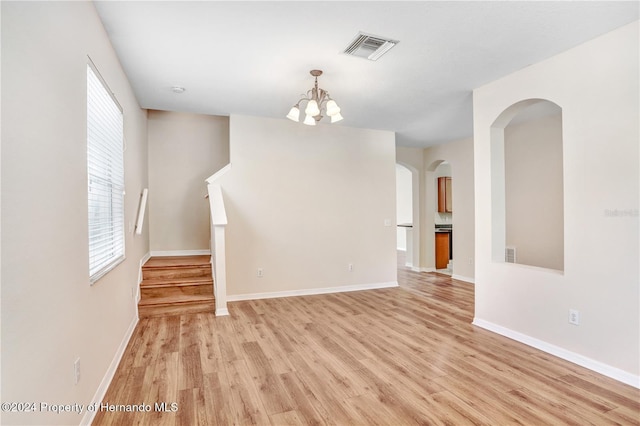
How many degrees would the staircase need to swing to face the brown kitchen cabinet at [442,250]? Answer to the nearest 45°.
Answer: approximately 90° to its left

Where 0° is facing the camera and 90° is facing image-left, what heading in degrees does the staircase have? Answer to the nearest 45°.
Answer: approximately 0°

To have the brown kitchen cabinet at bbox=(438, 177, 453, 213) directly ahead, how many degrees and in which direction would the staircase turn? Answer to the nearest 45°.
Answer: approximately 90° to its left
